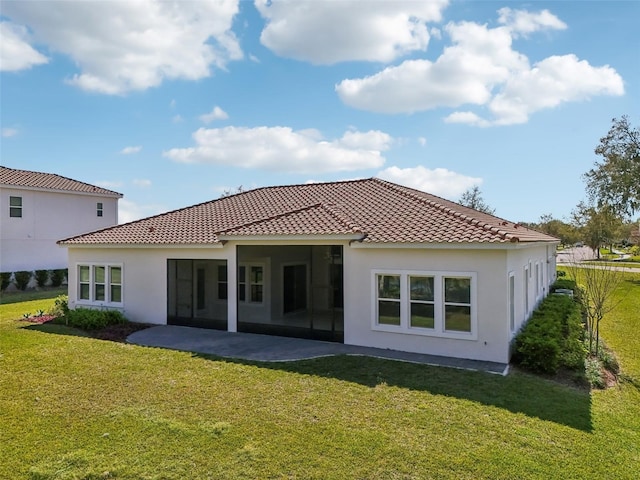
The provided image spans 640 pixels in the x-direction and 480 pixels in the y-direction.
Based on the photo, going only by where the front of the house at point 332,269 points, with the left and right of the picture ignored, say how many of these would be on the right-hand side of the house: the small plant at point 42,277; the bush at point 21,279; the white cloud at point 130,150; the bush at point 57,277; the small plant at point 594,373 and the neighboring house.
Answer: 1

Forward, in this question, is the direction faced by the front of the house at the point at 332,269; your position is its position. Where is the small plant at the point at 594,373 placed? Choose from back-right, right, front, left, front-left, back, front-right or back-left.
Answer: right

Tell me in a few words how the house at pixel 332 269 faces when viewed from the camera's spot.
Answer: facing away from the viewer and to the right of the viewer

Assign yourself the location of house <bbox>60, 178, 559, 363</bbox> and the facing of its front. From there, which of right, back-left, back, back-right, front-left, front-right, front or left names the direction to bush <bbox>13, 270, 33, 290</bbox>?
left

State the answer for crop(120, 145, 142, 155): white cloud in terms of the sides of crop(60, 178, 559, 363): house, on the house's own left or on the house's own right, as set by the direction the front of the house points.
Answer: on the house's own left

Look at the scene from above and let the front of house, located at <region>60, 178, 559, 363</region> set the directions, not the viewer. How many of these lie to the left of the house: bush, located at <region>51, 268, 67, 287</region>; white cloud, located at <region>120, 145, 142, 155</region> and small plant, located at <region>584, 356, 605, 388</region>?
2

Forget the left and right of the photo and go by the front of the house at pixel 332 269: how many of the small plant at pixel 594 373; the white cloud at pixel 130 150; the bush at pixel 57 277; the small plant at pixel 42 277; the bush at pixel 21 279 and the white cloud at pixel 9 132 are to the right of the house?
1

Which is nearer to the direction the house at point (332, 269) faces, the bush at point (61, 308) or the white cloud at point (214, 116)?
the white cloud

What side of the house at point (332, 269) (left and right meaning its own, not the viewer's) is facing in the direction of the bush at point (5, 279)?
left
